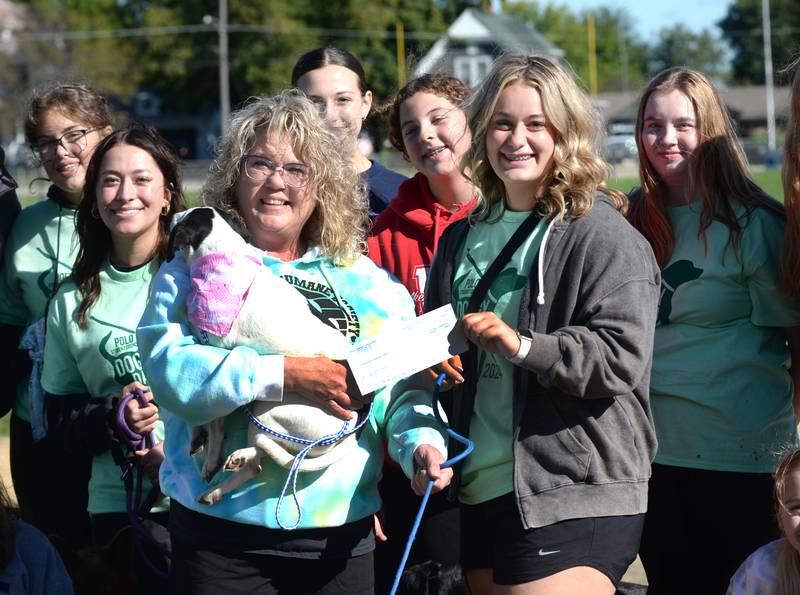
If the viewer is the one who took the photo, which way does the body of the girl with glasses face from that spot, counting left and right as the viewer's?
facing the viewer

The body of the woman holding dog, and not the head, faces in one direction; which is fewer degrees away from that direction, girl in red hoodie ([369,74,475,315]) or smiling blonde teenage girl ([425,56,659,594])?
the smiling blonde teenage girl

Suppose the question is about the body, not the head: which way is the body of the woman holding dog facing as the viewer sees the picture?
toward the camera

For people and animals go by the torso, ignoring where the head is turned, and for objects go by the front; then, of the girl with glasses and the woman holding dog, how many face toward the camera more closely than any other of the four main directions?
2

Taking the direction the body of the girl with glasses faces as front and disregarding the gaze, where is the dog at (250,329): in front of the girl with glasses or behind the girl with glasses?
in front

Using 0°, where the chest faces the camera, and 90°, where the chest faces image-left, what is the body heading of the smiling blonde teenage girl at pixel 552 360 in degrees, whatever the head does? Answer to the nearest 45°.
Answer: approximately 45°

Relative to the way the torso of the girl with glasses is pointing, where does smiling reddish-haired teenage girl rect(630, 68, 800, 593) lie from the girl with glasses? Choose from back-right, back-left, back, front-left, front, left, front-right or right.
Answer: front-left

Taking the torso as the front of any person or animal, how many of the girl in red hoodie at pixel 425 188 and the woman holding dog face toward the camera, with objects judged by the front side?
2

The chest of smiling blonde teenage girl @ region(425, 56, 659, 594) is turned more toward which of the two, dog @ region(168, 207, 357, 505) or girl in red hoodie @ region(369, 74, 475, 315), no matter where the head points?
the dog

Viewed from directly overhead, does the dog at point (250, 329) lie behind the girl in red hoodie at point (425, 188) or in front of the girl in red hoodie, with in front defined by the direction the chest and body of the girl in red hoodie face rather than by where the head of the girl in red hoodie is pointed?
in front

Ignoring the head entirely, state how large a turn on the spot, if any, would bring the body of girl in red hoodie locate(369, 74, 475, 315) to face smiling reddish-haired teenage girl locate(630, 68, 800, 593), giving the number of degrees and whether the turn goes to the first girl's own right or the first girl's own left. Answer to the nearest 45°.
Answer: approximately 45° to the first girl's own left

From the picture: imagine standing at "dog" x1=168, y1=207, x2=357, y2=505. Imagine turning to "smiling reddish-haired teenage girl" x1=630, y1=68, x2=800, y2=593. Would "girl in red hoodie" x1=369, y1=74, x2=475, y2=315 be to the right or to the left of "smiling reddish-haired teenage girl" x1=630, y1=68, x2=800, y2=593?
left

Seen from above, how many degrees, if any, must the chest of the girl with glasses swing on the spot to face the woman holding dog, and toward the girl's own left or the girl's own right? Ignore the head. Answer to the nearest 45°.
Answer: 0° — they already face them

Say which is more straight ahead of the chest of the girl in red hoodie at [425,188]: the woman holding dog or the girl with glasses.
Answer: the woman holding dog

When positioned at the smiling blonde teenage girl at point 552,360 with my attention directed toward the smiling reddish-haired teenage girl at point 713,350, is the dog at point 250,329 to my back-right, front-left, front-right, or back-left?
back-left
